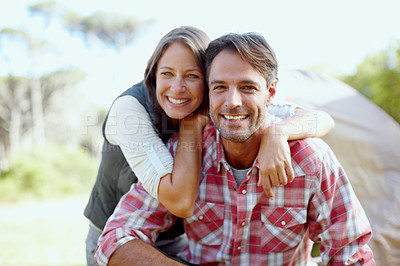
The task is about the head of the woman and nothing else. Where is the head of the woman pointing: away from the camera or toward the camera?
toward the camera

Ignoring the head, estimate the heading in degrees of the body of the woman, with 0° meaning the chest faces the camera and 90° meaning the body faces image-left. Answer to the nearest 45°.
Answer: approximately 315°

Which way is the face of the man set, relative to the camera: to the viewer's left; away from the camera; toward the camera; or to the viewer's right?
toward the camera

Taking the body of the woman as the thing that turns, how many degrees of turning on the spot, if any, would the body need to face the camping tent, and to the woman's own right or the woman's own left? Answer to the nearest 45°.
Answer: approximately 90° to the woman's own left

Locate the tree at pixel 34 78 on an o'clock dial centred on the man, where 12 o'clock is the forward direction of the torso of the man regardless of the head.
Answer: The tree is roughly at 5 o'clock from the man.

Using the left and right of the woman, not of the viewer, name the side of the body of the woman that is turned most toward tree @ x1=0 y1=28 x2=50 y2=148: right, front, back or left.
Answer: back

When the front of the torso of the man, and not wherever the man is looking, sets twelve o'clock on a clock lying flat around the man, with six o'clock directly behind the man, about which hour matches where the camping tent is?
The camping tent is roughly at 7 o'clock from the man.

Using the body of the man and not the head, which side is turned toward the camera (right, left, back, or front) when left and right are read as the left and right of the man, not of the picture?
front
